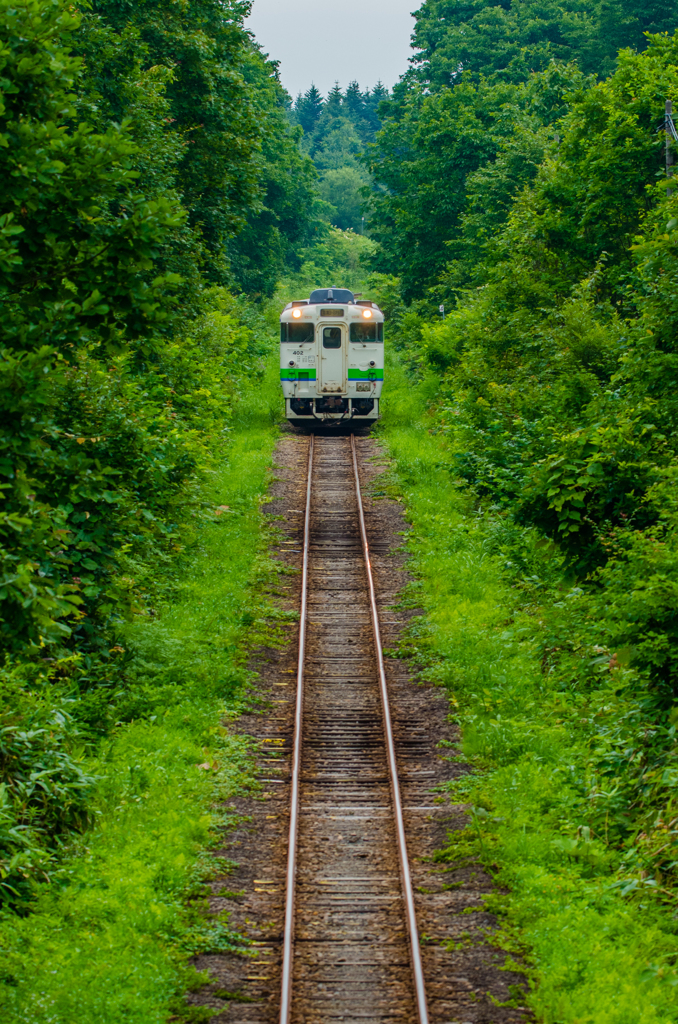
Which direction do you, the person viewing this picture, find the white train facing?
facing the viewer
